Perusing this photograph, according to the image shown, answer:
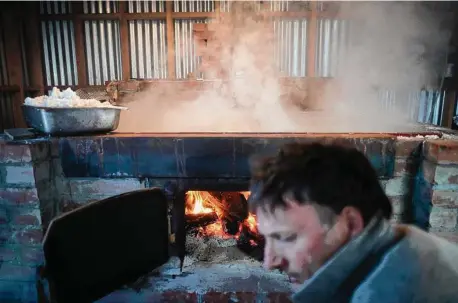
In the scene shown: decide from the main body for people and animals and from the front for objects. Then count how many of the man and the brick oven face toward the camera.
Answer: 1

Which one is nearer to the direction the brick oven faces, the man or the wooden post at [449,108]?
the man

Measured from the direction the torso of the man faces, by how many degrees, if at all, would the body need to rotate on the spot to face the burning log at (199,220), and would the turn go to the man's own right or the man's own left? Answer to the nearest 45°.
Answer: approximately 45° to the man's own right

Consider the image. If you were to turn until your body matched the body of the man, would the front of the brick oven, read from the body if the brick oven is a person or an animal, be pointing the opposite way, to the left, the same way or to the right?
to the left

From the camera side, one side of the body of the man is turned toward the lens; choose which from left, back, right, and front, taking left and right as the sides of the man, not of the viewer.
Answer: left

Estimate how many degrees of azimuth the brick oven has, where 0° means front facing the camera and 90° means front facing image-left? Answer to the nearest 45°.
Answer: approximately 0°
